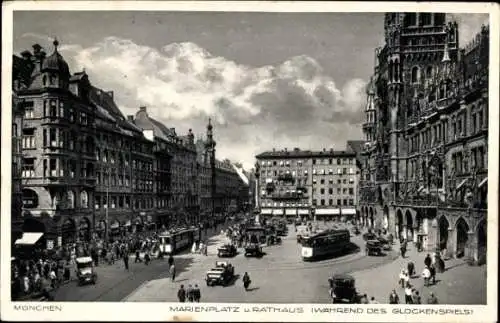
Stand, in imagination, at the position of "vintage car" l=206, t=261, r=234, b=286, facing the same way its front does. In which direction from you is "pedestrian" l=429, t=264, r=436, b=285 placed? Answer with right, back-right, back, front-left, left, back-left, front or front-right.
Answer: back-left

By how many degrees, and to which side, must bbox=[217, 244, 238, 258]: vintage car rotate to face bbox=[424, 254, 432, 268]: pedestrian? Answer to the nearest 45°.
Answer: approximately 90° to its left

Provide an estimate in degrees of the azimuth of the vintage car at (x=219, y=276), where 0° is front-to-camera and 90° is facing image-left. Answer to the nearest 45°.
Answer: approximately 45°

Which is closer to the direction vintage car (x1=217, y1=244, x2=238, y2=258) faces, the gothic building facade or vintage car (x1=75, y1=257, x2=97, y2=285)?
the vintage car
